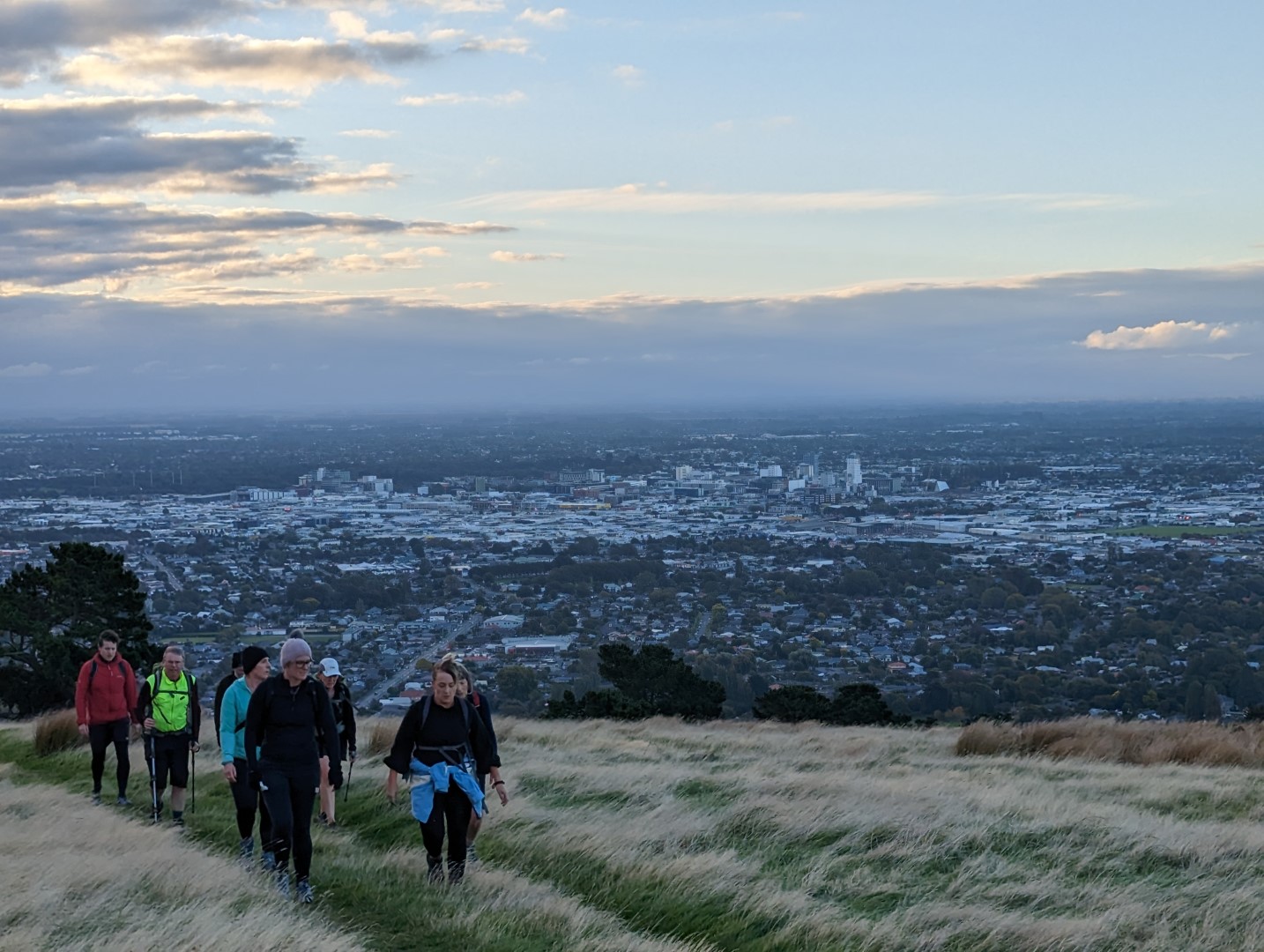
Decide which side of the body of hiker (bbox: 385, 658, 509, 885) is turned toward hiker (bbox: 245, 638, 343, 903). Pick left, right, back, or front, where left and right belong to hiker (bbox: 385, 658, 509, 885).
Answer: right

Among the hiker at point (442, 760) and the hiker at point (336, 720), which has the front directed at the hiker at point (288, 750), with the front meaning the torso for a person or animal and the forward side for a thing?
the hiker at point (336, 720)

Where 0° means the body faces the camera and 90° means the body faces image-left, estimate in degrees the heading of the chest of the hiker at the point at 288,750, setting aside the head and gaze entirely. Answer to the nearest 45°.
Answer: approximately 0°

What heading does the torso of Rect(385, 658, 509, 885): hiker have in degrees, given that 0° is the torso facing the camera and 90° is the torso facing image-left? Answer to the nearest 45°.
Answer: approximately 0°

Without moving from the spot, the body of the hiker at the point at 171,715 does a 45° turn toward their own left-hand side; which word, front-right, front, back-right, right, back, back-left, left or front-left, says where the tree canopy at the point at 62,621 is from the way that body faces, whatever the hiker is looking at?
back-left

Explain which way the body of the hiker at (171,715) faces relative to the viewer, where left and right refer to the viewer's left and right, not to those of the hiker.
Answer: facing the viewer

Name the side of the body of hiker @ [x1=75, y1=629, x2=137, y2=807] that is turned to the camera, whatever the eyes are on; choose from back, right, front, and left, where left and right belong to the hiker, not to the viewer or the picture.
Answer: front

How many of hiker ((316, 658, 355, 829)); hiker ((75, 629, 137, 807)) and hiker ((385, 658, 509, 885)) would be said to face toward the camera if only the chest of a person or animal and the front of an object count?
3

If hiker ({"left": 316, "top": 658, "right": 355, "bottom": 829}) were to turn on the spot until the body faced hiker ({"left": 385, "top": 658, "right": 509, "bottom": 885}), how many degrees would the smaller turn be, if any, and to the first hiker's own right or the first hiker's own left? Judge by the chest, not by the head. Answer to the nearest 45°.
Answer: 0° — they already face them
